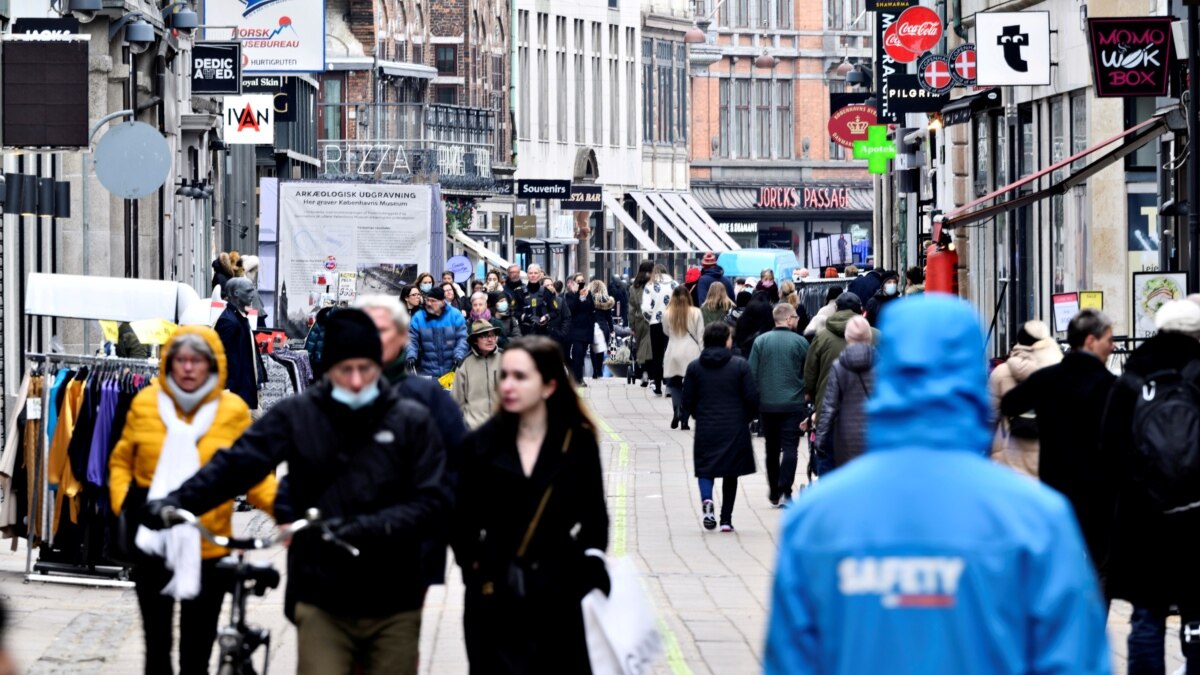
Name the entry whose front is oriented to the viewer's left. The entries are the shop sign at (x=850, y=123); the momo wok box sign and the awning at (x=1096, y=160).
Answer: the awning

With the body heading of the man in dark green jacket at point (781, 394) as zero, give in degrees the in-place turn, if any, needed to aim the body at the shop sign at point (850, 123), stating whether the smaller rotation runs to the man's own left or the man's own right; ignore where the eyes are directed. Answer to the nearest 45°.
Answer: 0° — they already face it

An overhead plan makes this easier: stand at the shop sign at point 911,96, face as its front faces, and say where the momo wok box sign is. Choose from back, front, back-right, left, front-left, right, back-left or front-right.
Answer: front

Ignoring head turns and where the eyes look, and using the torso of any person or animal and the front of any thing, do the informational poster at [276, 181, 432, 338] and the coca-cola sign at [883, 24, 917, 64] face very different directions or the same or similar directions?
same or similar directions

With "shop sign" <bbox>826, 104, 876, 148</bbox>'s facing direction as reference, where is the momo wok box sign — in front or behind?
in front

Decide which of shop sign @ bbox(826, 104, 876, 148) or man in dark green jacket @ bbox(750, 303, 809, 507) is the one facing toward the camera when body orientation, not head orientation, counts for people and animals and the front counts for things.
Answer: the shop sign

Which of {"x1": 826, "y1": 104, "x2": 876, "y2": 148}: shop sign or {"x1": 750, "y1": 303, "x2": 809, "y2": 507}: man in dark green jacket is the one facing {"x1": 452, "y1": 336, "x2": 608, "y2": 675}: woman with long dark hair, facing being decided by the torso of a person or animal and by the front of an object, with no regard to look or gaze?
the shop sign

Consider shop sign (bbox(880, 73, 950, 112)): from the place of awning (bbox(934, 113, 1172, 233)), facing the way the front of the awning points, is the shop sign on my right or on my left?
on my right

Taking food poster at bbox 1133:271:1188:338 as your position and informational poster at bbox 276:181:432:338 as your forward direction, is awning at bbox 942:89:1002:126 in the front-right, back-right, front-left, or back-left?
front-right

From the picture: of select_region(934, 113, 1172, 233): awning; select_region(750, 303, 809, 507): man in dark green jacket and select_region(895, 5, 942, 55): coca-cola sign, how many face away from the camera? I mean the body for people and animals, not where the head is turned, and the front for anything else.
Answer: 1

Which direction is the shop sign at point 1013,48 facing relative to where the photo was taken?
toward the camera

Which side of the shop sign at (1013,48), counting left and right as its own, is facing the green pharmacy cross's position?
back

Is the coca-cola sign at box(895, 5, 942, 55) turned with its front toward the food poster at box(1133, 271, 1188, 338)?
yes

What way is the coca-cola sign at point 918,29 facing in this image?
toward the camera

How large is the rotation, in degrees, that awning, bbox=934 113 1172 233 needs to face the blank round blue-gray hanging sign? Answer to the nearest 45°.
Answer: approximately 45° to its left

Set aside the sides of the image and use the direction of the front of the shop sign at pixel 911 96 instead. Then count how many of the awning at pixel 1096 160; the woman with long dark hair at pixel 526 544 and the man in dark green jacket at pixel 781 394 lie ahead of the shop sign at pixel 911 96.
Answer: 3

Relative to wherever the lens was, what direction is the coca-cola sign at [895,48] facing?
facing the viewer
